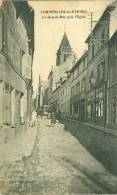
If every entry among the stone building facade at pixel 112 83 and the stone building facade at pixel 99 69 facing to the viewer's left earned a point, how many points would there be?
2

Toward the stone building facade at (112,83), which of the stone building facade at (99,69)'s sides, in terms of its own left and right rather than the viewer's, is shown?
left

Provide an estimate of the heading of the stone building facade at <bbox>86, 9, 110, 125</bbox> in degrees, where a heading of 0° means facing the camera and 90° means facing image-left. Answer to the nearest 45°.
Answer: approximately 90°

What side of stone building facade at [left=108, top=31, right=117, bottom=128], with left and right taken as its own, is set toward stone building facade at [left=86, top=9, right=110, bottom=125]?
right

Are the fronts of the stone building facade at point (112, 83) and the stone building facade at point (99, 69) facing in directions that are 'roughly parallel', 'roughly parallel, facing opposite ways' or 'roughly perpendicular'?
roughly parallel

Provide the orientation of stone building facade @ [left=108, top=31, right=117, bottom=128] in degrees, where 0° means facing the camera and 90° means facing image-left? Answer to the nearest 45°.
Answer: approximately 90°
